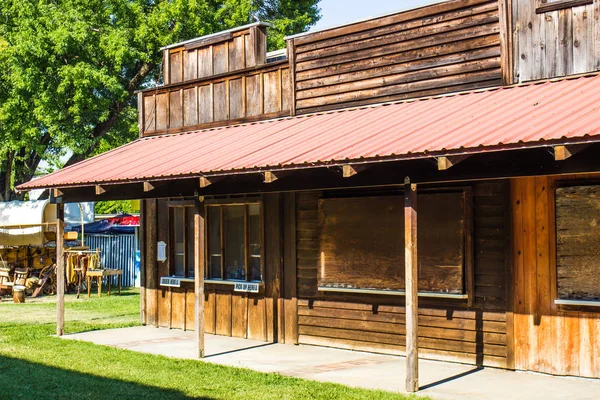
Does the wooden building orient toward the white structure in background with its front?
no

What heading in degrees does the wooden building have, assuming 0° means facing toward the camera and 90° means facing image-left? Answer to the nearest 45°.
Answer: approximately 45°

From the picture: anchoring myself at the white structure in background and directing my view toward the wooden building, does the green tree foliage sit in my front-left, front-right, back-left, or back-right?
back-left

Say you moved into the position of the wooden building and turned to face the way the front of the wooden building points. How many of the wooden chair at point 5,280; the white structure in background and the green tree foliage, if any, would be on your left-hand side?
0

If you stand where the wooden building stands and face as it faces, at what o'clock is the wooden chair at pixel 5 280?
The wooden chair is roughly at 3 o'clock from the wooden building.

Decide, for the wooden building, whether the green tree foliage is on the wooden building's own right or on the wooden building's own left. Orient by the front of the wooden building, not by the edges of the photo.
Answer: on the wooden building's own right

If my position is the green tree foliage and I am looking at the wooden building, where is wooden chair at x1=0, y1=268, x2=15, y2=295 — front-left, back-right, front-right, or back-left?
front-right
